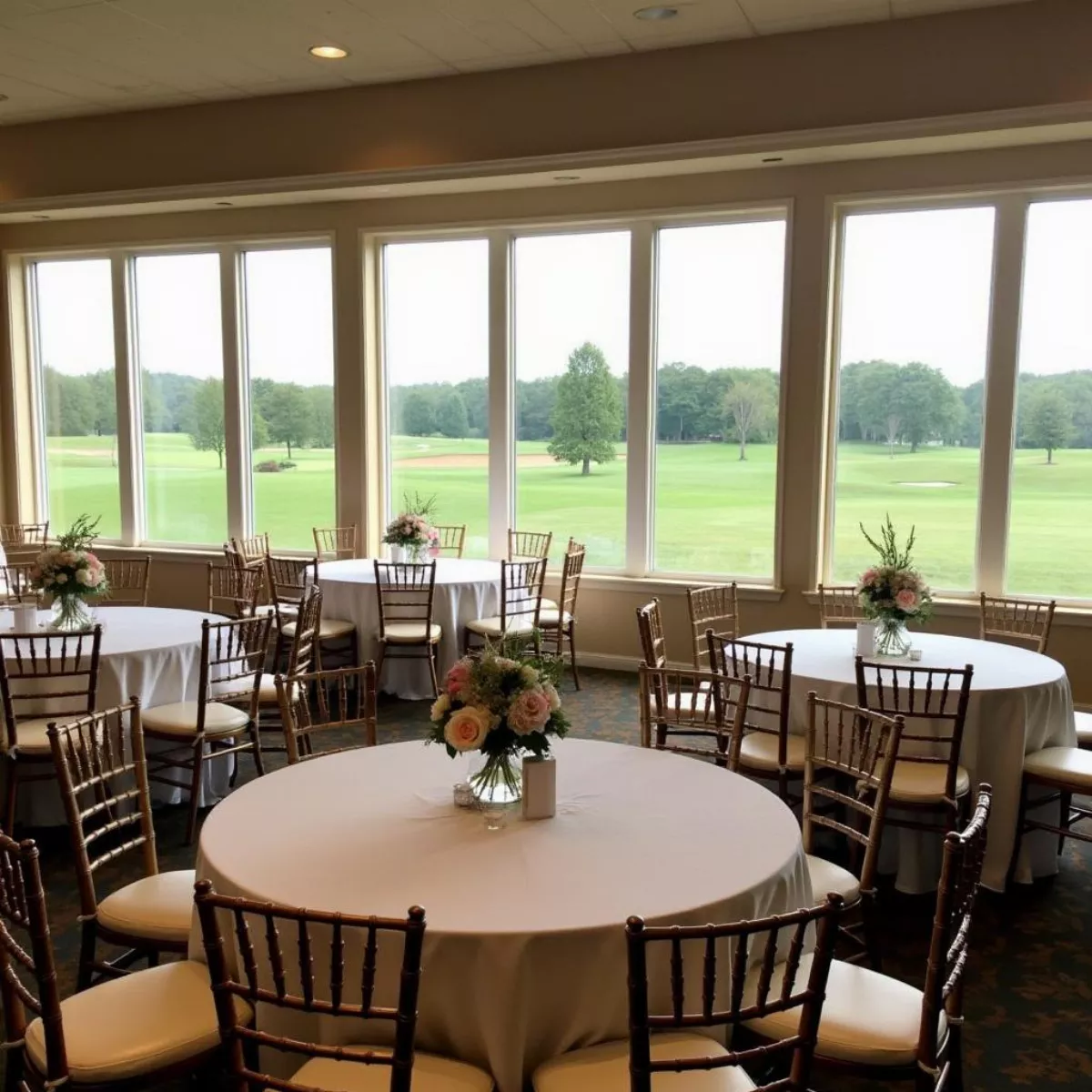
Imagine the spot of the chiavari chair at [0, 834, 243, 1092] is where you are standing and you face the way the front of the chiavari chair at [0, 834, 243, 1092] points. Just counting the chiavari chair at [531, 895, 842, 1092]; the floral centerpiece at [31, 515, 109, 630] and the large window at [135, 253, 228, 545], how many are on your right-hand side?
1

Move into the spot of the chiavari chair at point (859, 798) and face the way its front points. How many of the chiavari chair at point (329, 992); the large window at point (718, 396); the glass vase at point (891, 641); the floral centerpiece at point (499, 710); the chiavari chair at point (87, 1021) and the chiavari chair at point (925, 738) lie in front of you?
3

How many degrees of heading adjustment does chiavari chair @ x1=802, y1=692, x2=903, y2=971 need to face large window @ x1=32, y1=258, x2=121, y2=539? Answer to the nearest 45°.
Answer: approximately 90° to its right

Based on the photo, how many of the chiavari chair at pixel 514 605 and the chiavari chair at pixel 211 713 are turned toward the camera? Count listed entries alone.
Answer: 0

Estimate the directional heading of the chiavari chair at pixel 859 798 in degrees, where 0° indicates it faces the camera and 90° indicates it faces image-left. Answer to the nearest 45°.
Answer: approximately 45°

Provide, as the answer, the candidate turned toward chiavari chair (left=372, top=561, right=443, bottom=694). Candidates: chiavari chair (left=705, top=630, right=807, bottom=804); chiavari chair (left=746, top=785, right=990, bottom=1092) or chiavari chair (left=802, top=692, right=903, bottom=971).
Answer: chiavari chair (left=746, top=785, right=990, bottom=1092)

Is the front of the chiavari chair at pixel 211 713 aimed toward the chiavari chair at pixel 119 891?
no

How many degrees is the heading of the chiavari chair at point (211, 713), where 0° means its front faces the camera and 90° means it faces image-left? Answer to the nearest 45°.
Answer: approximately 135°

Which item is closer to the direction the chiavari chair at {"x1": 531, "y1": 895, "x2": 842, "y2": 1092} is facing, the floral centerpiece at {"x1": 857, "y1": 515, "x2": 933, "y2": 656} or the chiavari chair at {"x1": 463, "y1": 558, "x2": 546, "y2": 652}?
the chiavari chair

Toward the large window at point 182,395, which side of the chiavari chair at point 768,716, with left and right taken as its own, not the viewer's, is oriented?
left

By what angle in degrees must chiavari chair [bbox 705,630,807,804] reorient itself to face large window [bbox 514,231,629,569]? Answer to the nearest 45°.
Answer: approximately 90° to its left

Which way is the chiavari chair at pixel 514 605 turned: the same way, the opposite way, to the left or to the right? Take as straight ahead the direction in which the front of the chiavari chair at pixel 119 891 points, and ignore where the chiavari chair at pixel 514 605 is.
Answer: the opposite way

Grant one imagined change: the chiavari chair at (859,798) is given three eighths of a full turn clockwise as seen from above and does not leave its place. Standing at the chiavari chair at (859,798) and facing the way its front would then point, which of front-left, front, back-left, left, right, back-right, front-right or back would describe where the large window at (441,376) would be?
front-left

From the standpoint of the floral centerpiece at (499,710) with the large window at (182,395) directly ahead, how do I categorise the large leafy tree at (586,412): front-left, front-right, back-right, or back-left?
front-right

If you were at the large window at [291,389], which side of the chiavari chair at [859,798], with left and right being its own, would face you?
right

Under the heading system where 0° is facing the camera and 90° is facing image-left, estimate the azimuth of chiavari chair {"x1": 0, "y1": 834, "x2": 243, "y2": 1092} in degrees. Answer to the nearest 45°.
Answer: approximately 225°

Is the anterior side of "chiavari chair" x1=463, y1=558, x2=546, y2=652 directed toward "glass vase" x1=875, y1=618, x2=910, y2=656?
no

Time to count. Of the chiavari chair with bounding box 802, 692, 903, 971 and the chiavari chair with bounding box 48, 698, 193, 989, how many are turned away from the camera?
0

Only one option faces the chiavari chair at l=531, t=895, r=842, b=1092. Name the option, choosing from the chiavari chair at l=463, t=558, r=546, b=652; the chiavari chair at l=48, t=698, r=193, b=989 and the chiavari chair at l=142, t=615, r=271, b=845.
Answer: the chiavari chair at l=48, t=698, r=193, b=989

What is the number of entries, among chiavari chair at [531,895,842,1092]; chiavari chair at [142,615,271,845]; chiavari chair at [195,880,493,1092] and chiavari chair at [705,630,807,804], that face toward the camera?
0

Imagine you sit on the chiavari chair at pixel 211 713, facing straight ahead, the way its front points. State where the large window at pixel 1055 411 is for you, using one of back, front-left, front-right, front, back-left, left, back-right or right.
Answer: back-right
